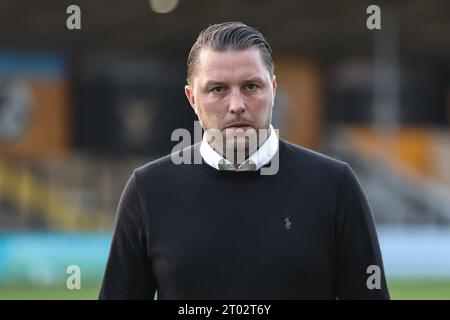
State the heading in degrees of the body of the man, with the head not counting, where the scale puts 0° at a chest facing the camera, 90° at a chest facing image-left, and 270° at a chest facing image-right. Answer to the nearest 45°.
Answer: approximately 0°
